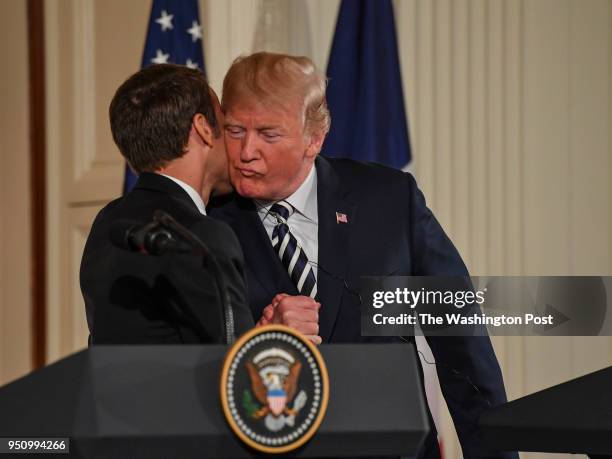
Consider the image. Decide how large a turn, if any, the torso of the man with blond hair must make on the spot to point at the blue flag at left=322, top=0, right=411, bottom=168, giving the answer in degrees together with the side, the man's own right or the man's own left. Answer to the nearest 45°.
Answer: approximately 135° to the man's own right

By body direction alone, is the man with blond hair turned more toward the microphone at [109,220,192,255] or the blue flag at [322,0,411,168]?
the microphone

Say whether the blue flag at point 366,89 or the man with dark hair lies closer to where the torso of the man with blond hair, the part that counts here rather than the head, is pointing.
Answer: the man with dark hair

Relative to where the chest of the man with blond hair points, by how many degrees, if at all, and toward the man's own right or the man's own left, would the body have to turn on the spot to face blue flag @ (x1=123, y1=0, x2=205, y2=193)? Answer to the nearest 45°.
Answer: approximately 135° to the man's own right

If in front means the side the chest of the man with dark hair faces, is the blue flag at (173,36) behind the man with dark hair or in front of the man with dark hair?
in front

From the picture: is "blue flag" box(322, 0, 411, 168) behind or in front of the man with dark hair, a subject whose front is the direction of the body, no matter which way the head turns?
in front

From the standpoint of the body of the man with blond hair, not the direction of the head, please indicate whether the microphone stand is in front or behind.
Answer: in front

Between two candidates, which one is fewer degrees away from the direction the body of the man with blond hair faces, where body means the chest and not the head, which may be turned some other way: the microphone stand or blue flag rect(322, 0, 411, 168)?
the microphone stand

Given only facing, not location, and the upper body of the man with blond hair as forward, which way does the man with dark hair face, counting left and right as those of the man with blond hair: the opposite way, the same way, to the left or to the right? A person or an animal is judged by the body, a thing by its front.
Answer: the opposite way

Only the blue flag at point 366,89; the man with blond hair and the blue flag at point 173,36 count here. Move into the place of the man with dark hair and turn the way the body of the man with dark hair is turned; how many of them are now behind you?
0

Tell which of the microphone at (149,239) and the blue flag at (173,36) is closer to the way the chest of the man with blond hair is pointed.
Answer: the microphone

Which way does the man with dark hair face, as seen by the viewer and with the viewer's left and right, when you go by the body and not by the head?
facing away from the viewer and to the right of the viewer

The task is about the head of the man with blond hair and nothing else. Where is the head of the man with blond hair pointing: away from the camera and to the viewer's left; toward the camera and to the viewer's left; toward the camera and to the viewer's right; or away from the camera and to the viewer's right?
toward the camera and to the viewer's left

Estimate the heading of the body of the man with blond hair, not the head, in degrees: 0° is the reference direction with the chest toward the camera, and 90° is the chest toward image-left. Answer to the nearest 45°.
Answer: approximately 45°

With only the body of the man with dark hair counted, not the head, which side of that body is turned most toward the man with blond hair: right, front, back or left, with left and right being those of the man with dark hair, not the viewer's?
front

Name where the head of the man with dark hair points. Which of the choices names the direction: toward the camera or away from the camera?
away from the camera
